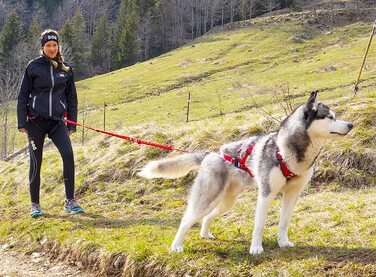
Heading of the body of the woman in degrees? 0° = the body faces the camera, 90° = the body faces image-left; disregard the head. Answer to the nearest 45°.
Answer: approximately 0°

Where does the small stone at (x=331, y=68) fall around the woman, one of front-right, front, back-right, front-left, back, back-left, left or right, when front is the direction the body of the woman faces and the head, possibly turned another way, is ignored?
back-left

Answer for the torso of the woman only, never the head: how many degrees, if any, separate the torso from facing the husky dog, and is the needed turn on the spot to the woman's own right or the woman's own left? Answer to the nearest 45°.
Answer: approximately 45° to the woman's own left

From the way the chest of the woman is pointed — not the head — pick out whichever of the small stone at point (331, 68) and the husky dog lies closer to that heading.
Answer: the husky dog
